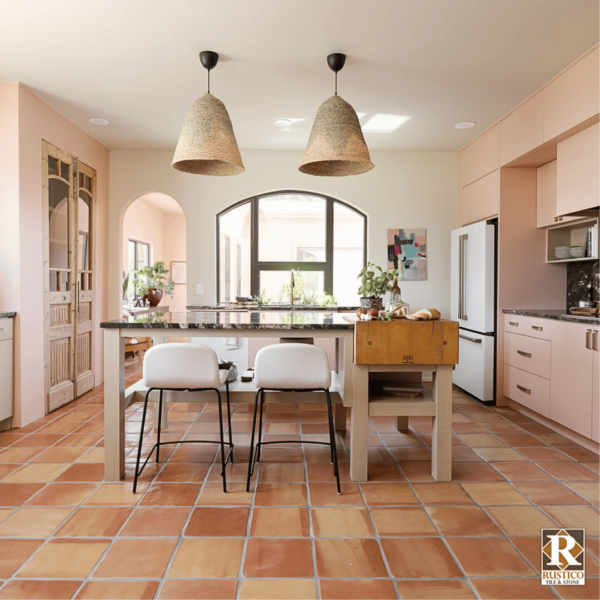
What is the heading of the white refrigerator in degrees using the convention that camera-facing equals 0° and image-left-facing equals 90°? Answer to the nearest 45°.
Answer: approximately 45°

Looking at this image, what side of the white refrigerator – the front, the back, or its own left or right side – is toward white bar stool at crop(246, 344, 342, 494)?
front

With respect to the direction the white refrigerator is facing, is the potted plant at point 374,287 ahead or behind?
ahead

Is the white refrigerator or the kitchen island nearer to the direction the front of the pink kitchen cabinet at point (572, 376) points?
the kitchen island

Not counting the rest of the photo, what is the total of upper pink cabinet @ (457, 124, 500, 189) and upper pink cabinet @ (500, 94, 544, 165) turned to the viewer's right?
0

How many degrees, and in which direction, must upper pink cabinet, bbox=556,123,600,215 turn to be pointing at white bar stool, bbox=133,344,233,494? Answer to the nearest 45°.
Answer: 0° — it already faces it

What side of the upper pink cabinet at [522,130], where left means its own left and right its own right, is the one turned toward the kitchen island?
front

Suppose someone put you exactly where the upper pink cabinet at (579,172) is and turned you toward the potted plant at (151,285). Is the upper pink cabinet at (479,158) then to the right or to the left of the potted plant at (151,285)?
right
